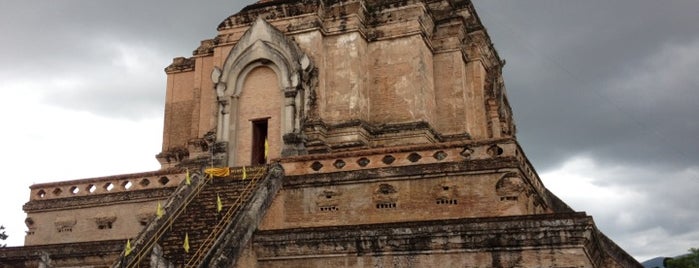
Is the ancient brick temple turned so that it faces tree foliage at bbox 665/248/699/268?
no
